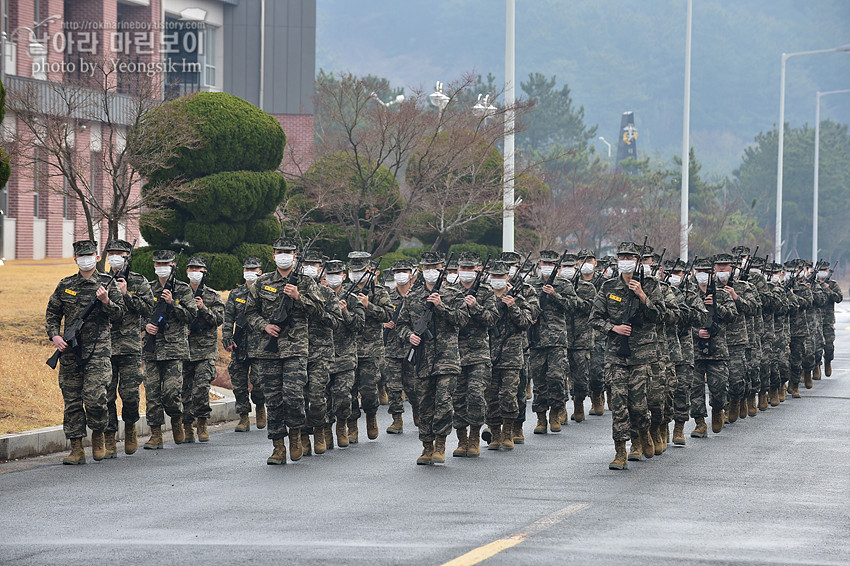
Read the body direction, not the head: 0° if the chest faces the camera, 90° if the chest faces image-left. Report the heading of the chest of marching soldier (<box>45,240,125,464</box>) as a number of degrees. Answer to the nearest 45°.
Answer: approximately 0°

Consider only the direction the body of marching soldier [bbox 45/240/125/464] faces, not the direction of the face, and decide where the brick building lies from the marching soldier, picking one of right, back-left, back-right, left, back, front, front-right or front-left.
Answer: back
